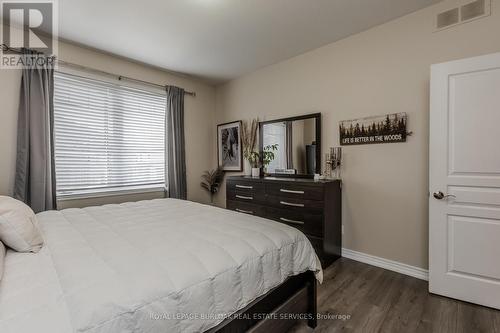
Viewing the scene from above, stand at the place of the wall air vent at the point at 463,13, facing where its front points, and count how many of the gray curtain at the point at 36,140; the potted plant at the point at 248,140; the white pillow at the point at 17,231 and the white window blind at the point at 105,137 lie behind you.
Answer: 0

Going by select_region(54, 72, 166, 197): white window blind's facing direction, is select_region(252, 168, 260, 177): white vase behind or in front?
in front

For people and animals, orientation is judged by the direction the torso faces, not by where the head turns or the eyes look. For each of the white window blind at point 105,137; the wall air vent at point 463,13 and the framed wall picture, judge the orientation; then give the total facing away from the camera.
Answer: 0

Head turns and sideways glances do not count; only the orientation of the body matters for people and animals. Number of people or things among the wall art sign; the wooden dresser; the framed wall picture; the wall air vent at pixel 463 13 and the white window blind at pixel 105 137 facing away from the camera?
0

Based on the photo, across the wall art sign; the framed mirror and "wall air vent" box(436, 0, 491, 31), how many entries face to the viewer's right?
0

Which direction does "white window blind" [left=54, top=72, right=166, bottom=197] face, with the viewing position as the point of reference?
facing the viewer and to the right of the viewer

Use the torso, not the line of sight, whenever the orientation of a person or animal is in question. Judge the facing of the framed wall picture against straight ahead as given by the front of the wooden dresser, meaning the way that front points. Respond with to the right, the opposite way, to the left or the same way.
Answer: the same way

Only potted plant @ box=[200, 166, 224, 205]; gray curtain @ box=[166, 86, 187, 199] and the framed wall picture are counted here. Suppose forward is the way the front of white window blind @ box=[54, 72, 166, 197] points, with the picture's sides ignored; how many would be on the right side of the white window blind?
0

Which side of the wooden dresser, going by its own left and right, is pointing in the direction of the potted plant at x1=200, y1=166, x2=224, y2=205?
right

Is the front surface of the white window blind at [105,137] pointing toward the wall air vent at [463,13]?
yes

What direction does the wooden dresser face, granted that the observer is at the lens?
facing the viewer and to the left of the viewer

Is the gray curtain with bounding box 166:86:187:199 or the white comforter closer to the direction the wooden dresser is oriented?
the white comforter

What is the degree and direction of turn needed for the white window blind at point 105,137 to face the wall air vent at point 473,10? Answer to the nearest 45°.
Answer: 0° — it already faces it

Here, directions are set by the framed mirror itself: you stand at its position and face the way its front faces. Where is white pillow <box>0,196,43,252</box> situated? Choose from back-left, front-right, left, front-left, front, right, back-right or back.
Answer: front

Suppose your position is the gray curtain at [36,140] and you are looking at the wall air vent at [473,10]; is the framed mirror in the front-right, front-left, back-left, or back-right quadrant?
front-left
